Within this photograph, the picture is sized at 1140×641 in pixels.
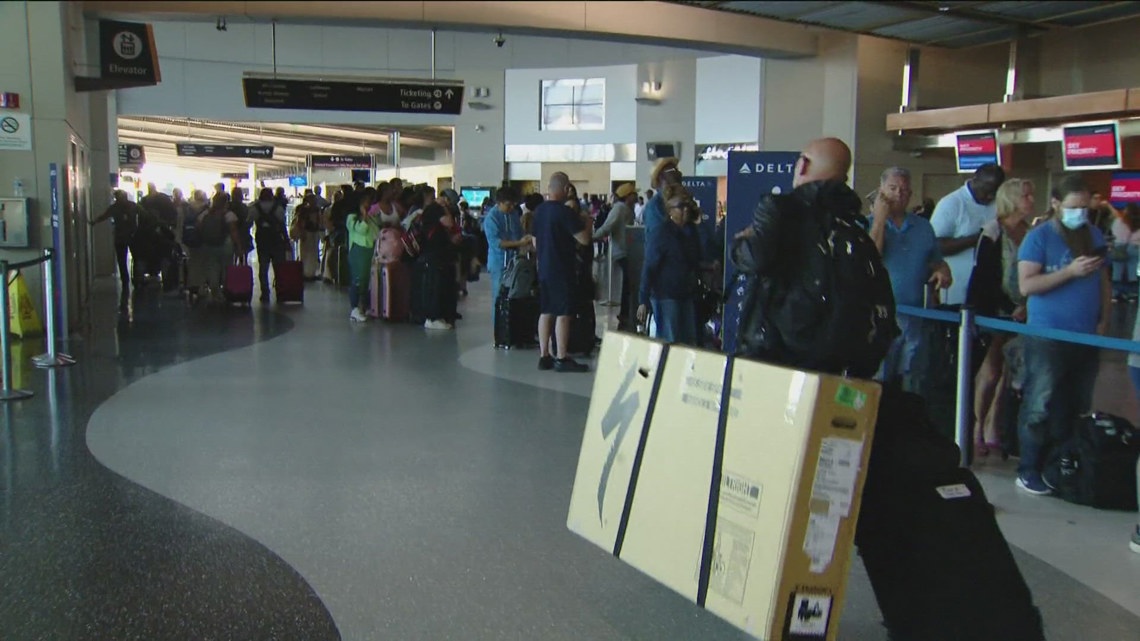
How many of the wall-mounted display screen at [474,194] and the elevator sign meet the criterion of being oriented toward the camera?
2

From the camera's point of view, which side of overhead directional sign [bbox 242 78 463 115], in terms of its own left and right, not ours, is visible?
front

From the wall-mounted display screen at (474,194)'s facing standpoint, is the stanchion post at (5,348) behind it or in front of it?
in front

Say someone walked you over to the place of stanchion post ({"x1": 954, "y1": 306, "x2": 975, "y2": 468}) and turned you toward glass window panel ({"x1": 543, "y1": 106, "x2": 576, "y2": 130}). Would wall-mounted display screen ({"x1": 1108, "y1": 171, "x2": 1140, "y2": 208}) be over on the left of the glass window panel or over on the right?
right

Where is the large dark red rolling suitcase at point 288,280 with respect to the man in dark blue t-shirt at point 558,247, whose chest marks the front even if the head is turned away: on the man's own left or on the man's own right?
on the man's own left

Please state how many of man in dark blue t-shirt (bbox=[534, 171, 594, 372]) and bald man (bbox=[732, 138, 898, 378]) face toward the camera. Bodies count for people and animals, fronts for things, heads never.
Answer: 0

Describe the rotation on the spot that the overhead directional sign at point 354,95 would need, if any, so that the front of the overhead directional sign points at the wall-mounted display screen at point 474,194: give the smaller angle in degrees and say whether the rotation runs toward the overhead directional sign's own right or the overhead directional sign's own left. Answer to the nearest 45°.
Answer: approximately 180°

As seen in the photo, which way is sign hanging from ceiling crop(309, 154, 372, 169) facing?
toward the camera

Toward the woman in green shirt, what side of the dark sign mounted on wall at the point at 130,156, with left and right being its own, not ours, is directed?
front

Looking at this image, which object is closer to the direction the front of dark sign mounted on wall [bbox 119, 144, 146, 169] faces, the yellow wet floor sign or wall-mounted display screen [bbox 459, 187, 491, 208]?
the yellow wet floor sign

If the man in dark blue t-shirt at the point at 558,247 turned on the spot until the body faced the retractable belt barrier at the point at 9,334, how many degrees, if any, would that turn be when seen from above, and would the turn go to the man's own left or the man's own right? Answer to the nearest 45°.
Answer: approximately 135° to the man's own left

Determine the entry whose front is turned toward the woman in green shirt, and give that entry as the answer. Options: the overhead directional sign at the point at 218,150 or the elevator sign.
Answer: the overhead directional sign

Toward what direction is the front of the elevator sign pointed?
toward the camera

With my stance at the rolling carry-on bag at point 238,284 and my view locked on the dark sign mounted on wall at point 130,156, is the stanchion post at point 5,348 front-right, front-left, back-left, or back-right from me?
back-left
